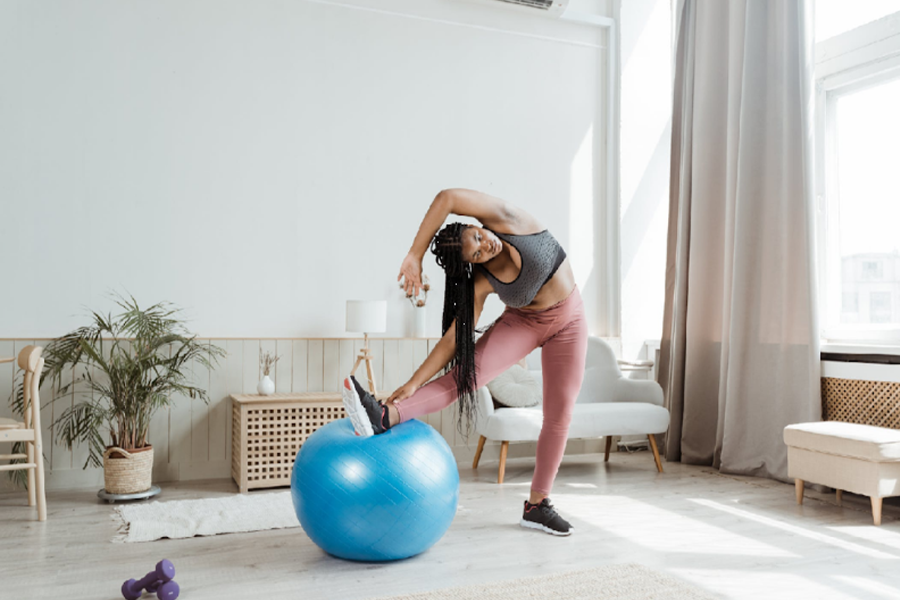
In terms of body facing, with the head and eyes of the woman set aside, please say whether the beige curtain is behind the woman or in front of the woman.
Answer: behind

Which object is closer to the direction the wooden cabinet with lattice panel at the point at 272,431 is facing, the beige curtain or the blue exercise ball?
the blue exercise ball

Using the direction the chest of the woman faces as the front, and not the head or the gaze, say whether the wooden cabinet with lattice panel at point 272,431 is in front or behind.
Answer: behind

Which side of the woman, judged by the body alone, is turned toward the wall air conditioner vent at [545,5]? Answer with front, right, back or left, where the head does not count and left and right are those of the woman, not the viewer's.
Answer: back

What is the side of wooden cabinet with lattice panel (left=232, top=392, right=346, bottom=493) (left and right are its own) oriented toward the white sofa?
left

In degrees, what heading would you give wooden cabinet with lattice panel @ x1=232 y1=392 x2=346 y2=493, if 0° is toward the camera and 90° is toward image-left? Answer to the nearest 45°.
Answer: approximately 0°

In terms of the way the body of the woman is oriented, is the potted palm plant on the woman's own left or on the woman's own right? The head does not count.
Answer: on the woman's own right

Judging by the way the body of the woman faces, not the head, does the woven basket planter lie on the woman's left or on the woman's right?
on the woman's right

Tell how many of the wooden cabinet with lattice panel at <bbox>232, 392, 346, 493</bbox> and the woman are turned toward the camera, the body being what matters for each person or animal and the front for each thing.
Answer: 2
